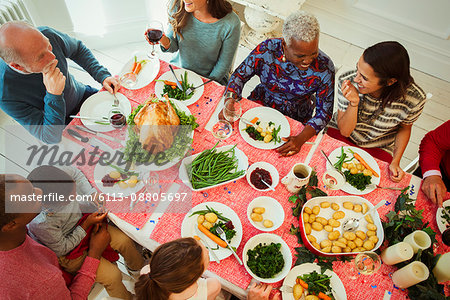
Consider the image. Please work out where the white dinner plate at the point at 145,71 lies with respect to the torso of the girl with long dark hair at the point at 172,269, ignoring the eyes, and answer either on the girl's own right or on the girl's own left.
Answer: on the girl's own left

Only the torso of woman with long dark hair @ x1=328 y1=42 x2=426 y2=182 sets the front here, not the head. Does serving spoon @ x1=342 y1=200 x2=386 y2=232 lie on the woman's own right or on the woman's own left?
on the woman's own left

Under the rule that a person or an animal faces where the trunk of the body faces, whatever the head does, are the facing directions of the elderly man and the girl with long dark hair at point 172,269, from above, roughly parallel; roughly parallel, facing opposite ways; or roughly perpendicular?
roughly perpendicular

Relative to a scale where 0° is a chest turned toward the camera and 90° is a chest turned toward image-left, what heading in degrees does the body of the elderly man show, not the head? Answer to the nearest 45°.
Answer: approximately 315°

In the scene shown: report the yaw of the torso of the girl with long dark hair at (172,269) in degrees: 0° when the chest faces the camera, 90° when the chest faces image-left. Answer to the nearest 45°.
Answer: approximately 225°

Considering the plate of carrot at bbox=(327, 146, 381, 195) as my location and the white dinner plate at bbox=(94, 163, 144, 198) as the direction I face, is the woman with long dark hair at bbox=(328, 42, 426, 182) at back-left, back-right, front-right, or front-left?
back-right

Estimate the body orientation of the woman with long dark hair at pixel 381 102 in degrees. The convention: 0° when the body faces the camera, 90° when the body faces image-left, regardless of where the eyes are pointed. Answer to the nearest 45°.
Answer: approximately 45°

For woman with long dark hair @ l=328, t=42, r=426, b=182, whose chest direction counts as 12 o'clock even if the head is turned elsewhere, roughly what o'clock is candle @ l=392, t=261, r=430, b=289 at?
The candle is roughly at 10 o'clock from the woman with long dark hair.

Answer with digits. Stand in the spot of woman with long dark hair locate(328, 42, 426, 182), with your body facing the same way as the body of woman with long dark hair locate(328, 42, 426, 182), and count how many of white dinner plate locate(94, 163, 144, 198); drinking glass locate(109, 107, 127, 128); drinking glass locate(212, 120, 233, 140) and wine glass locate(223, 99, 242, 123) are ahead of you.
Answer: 4
